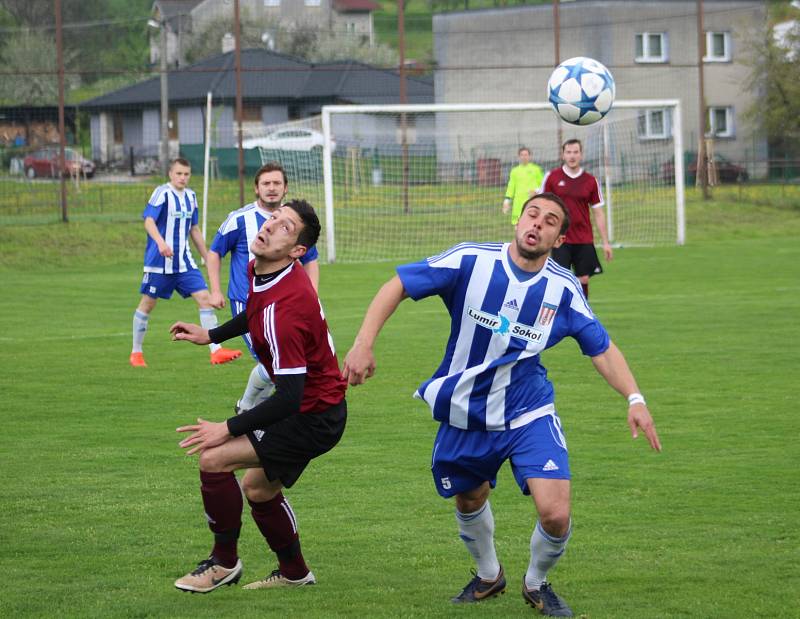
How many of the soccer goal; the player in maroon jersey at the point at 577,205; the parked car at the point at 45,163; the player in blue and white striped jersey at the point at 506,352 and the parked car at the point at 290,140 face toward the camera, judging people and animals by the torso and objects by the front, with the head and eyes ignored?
3

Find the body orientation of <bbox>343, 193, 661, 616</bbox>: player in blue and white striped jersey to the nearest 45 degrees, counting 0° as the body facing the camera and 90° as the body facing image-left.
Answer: approximately 0°

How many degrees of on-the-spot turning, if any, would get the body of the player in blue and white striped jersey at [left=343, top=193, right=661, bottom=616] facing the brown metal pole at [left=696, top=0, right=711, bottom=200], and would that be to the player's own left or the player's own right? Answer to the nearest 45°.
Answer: approximately 180°

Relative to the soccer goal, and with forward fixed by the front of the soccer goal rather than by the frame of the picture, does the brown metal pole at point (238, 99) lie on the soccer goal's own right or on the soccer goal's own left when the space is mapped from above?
on the soccer goal's own right

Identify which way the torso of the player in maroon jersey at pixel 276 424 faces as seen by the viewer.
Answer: to the viewer's left

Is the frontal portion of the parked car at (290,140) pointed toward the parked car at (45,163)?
yes

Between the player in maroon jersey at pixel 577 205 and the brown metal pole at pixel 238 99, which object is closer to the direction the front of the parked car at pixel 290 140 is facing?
the brown metal pole

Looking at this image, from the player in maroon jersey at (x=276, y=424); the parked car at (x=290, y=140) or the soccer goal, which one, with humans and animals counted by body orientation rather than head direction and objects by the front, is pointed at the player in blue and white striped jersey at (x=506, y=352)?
the soccer goal
